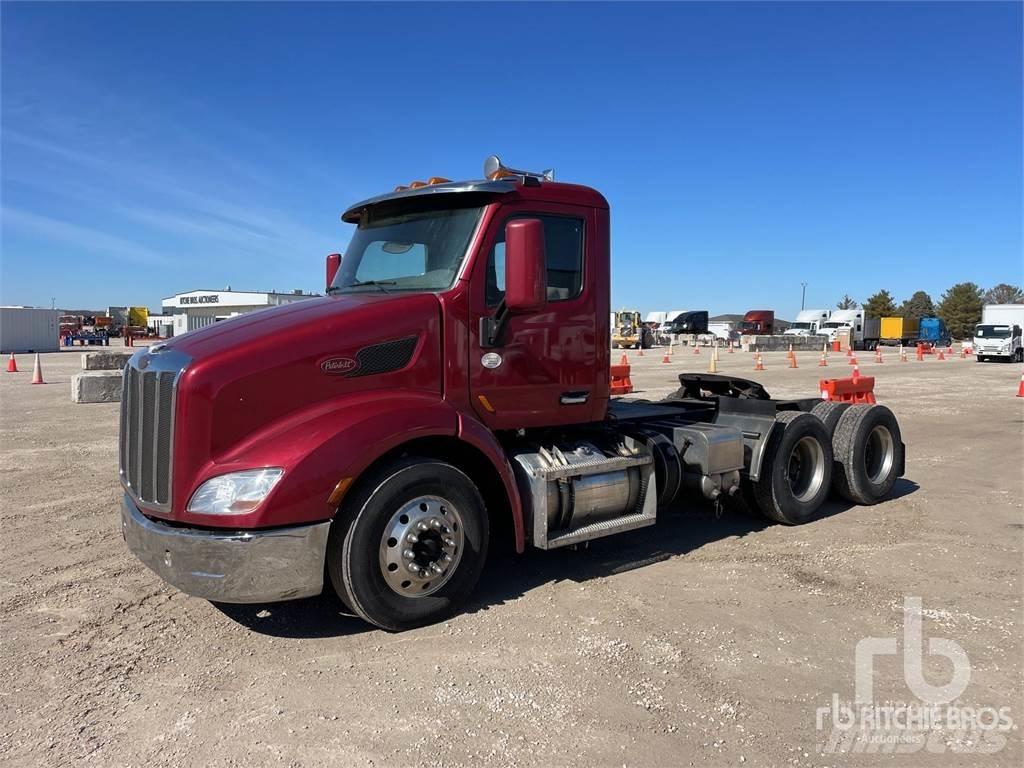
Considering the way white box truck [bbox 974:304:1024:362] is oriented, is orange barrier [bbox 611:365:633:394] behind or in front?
in front

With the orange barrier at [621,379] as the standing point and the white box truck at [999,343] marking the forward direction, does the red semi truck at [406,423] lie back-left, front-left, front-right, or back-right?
back-right

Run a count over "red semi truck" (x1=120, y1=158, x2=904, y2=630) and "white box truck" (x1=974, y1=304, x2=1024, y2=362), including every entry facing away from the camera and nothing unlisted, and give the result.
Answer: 0

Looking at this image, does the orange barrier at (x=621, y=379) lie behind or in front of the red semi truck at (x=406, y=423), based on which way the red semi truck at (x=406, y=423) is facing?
behind

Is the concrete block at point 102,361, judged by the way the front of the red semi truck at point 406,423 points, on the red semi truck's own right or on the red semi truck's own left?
on the red semi truck's own right

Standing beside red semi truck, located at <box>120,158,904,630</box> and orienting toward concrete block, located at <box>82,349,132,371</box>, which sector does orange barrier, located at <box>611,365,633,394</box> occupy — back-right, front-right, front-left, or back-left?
front-right

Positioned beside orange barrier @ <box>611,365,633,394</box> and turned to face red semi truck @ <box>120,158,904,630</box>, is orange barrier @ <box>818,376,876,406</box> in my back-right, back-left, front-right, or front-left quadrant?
front-left

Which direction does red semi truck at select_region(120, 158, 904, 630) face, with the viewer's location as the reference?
facing the viewer and to the left of the viewer

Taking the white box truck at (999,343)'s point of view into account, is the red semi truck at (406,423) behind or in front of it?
in front

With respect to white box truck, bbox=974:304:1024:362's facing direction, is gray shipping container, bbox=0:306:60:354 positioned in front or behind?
in front

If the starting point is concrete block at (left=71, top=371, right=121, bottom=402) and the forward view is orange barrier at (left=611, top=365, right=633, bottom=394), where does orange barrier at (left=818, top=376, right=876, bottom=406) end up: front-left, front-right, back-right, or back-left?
front-right

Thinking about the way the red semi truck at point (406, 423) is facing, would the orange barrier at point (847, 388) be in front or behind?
behind
